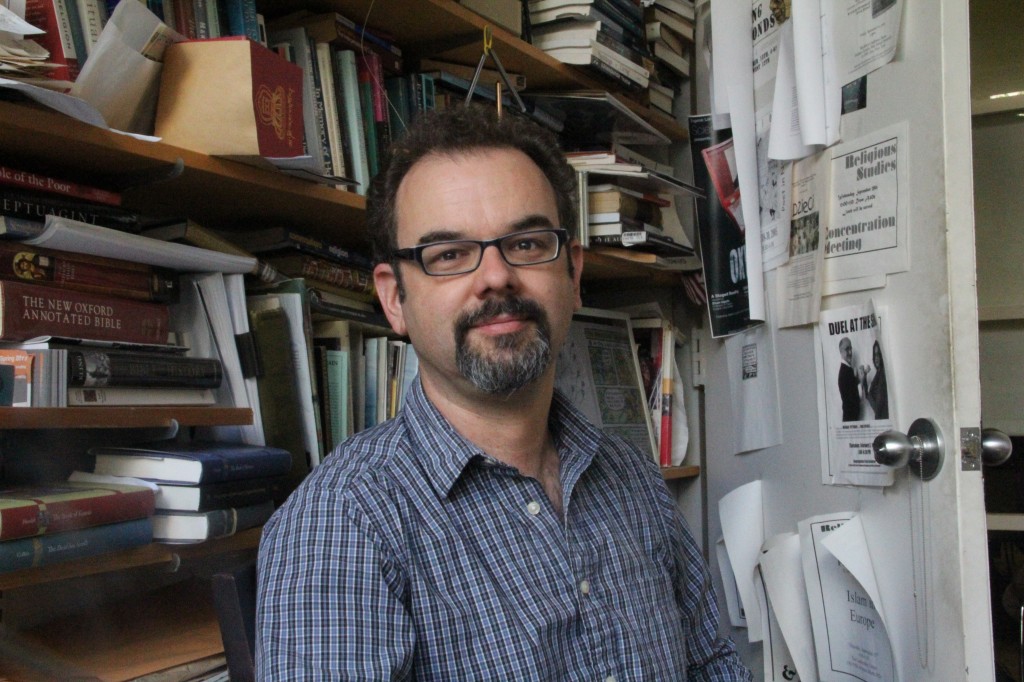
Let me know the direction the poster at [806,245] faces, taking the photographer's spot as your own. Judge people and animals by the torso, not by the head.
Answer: facing the viewer and to the left of the viewer

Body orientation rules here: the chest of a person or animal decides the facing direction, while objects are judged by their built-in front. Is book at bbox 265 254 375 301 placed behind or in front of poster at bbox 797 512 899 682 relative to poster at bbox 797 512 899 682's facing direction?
in front

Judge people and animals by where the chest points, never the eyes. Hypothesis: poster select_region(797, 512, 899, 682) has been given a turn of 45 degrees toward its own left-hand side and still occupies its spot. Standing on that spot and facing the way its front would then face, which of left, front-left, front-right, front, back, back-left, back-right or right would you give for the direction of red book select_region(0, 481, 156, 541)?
front-right

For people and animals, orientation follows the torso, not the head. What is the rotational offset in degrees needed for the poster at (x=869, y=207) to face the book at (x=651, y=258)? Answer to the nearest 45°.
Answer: approximately 90° to its right

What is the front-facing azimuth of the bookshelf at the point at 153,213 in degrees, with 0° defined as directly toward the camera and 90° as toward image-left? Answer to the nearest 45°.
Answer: approximately 315°

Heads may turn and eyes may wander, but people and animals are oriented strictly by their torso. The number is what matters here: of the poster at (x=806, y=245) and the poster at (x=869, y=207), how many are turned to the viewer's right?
0

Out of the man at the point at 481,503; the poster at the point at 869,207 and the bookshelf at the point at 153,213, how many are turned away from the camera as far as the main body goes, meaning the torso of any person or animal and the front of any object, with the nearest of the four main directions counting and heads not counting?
0

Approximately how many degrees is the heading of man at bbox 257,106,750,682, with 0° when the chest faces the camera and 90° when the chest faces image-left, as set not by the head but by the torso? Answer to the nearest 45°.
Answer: approximately 315°

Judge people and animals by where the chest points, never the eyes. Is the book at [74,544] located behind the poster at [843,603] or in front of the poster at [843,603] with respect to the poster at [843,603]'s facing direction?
in front

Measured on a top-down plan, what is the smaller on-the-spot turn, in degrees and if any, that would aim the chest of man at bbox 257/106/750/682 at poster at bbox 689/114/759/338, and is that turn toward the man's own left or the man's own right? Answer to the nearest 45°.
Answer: approximately 90° to the man's own left

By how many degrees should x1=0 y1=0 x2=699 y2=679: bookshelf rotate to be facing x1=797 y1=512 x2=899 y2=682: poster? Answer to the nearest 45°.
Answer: approximately 45° to its left
